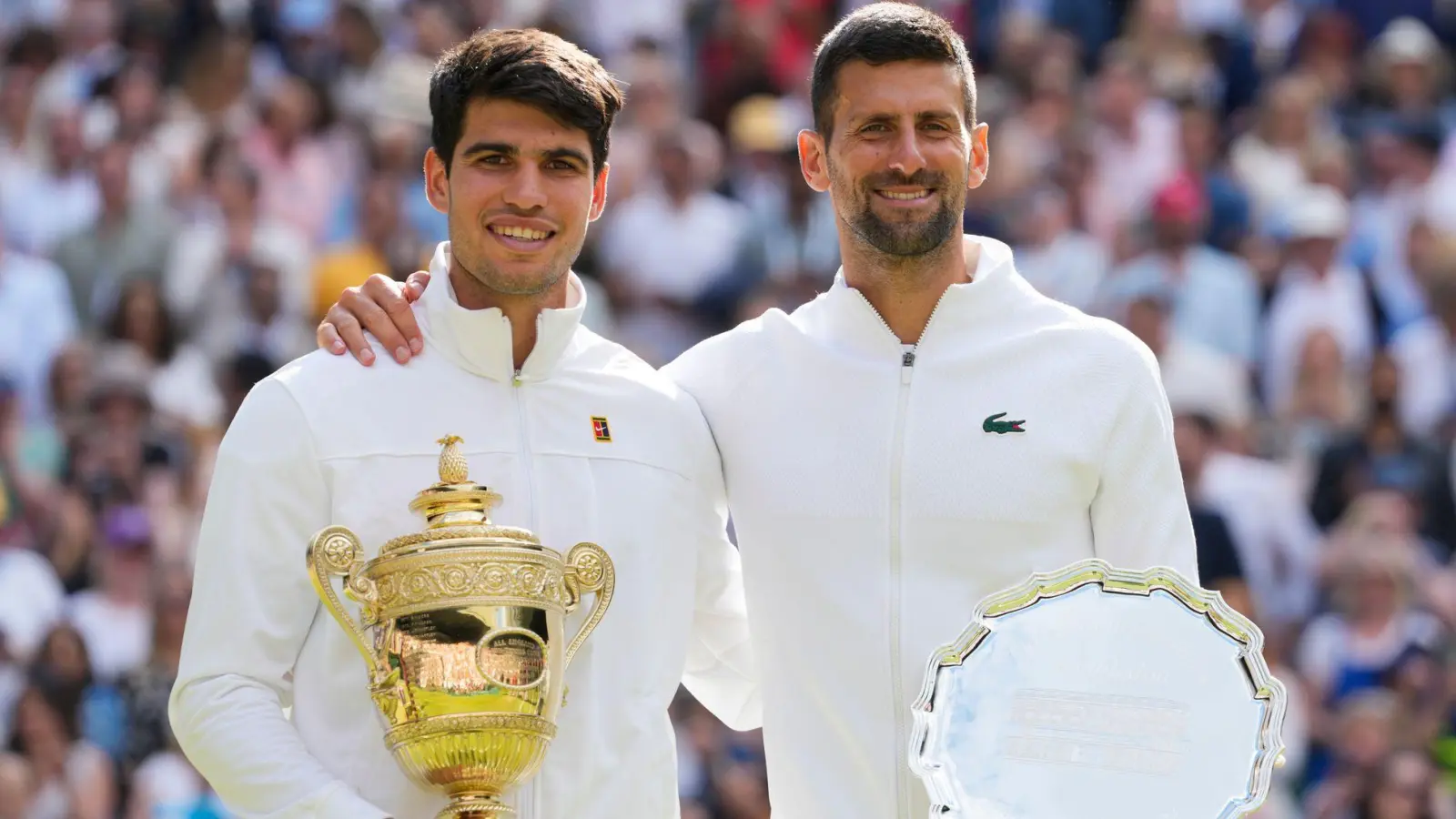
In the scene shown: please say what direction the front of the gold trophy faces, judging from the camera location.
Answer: facing the viewer and to the right of the viewer

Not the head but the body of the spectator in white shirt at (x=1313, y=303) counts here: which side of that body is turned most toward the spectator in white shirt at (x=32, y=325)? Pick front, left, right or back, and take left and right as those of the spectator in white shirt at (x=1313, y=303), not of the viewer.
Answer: right

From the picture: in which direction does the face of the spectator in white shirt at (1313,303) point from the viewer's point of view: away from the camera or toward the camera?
toward the camera

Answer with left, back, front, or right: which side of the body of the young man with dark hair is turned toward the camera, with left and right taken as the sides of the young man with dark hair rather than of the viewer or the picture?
front

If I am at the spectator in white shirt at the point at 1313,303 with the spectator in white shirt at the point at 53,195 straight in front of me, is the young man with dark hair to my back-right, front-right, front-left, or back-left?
front-left

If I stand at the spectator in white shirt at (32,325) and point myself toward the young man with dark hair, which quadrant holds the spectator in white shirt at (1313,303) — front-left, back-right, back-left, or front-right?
front-left

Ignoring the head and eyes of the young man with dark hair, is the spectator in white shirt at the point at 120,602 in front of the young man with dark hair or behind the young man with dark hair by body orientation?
behind

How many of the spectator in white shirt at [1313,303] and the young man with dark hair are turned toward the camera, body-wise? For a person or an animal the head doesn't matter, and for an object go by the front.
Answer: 2

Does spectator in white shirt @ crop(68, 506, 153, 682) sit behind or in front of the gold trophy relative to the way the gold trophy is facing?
behind

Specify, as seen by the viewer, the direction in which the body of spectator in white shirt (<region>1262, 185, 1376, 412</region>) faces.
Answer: toward the camera

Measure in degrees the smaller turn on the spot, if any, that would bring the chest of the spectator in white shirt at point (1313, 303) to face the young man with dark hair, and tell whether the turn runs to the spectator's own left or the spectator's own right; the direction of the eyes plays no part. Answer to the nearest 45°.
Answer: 0° — they already face them
